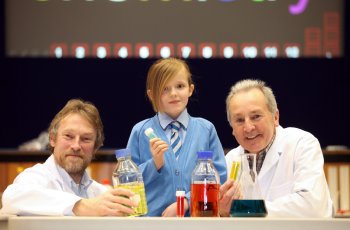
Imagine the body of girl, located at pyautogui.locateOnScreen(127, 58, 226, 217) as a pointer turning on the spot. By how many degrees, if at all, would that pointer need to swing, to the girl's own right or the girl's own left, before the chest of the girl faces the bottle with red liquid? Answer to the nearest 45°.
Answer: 0° — they already face it

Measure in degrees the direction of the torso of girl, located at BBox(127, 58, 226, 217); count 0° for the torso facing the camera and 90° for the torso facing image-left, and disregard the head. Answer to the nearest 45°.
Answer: approximately 0°

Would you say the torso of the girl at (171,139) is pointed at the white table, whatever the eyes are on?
yes
